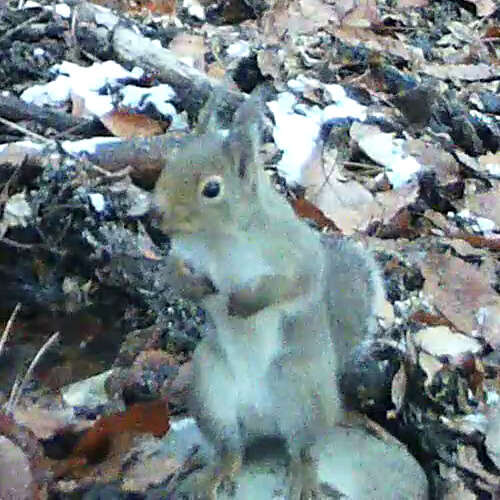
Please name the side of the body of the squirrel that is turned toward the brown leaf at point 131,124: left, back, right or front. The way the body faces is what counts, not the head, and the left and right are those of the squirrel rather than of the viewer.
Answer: right

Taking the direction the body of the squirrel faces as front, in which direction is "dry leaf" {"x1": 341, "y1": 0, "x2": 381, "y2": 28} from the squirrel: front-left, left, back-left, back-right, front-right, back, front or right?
back-right

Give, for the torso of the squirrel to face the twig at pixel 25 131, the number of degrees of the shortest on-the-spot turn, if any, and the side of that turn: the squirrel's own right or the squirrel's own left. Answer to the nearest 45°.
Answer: approximately 90° to the squirrel's own right

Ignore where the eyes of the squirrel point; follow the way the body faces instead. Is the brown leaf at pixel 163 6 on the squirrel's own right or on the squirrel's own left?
on the squirrel's own right

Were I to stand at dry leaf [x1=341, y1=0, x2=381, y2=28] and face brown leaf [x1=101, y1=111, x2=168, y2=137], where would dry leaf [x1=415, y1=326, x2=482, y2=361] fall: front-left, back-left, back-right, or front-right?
front-left

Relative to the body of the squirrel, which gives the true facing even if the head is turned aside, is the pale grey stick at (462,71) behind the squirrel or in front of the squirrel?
behind

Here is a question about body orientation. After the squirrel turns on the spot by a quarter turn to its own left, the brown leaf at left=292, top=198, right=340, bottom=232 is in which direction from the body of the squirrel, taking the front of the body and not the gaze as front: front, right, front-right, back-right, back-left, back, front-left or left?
back-left

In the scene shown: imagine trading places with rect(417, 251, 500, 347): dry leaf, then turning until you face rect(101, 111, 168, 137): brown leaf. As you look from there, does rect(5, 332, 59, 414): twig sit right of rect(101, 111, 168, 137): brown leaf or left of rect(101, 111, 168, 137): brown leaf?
left

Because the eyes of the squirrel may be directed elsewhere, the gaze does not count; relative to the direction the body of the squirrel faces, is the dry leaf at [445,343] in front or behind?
behind
